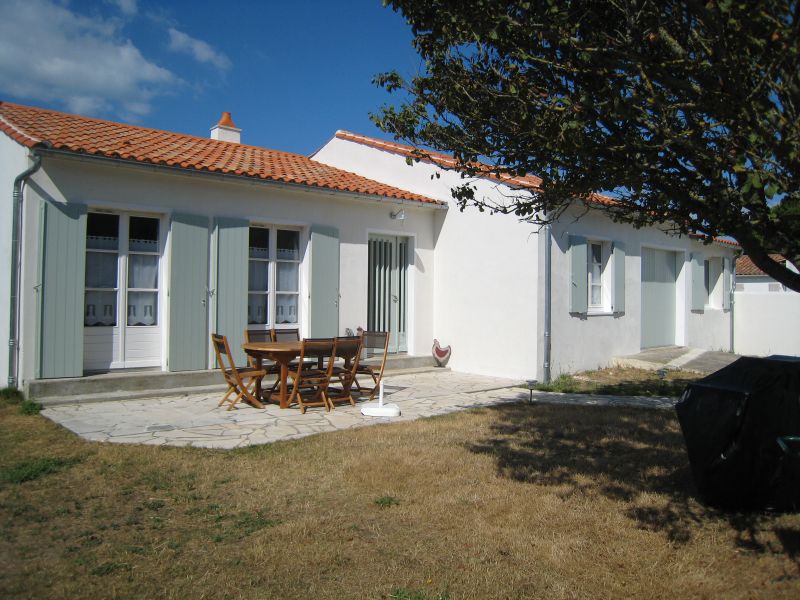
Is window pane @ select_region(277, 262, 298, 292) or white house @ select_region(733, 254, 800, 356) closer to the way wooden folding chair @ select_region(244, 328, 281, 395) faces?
the white house

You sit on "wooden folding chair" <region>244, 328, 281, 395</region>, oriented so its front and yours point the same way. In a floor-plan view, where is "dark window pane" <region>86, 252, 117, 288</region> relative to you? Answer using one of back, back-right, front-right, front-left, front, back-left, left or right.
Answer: back-right

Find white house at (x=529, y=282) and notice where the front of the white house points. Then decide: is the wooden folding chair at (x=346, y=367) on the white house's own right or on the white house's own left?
on the white house's own right

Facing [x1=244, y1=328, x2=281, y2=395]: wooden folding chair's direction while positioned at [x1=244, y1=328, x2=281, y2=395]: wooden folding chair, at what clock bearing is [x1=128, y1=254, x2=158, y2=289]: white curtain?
The white curtain is roughly at 5 o'clock from the wooden folding chair.

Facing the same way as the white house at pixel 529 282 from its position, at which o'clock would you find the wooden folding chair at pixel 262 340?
The wooden folding chair is roughly at 3 o'clock from the white house.

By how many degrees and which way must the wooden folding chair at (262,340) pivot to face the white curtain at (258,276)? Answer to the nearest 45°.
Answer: approximately 135° to its left

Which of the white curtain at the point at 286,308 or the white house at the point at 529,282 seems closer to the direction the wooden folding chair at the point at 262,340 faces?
the white house

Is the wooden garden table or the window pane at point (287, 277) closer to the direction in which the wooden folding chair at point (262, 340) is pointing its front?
the wooden garden table
